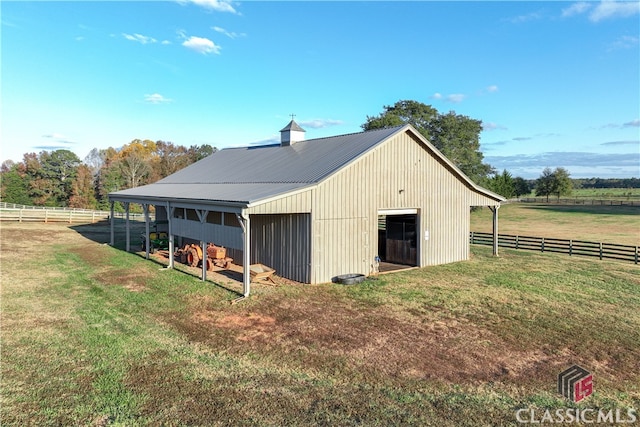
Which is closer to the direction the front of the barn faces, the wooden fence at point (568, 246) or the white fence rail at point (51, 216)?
the wooden fence

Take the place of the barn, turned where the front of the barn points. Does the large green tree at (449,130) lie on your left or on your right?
on your left

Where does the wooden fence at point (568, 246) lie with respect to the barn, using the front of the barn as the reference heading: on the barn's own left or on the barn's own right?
on the barn's own left

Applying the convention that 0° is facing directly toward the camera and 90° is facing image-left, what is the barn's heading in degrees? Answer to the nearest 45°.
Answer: approximately 315°

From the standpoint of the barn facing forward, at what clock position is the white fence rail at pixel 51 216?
The white fence rail is roughly at 6 o'clock from the barn.
